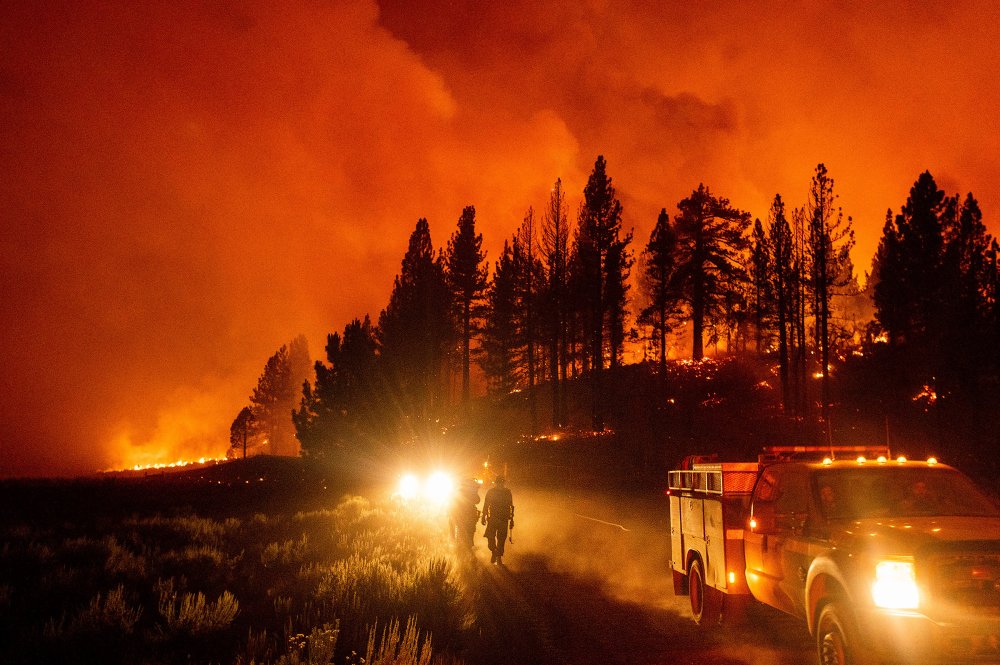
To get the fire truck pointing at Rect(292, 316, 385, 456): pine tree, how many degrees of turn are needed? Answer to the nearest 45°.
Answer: approximately 180°

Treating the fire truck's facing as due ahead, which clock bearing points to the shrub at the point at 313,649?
The shrub is roughly at 4 o'clock from the fire truck.

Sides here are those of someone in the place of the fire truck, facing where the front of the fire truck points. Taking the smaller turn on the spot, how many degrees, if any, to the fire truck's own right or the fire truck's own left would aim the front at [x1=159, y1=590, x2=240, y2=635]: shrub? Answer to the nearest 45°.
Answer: approximately 135° to the fire truck's own right

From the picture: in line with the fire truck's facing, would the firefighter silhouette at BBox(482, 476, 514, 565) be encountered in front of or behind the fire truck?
behind

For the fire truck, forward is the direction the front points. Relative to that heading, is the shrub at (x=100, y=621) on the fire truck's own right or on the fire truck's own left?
on the fire truck's own right

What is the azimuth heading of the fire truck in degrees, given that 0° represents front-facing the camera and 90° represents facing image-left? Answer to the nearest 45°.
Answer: approximately 315°

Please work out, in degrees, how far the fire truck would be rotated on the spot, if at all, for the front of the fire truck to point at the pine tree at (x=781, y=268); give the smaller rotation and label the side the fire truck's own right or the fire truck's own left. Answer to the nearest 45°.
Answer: approximately 135° to the fire truck's own left
